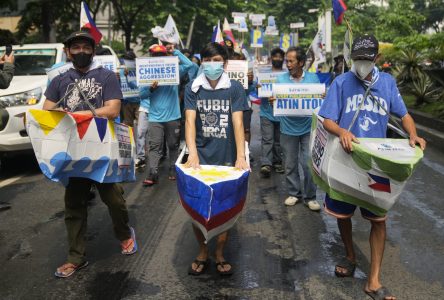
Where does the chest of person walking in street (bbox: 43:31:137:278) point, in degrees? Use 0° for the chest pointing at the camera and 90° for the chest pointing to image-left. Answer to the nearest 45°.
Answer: approximately 0°

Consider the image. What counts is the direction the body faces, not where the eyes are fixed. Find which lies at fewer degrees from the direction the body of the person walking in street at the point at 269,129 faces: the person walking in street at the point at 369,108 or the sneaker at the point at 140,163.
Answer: the person walking in street

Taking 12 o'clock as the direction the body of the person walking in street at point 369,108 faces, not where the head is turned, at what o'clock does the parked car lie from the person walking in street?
The parked car is roughly at 4 o'clock from the person walking in street.

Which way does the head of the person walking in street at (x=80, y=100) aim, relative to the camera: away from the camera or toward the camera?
toward the camera

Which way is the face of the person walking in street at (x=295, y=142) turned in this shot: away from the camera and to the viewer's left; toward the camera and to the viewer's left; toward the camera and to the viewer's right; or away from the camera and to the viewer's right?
toward the camera and to the viewer's left

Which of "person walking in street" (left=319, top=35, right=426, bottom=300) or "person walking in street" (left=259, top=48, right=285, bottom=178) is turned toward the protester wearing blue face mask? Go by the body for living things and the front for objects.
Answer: "person walking in street" (left=259, top=48, right=285, bottom=178)

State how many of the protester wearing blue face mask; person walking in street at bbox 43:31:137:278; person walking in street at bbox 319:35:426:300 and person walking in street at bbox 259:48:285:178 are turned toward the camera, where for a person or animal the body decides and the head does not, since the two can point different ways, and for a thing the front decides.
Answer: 4

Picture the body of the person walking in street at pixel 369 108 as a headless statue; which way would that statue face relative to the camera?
toward the camera

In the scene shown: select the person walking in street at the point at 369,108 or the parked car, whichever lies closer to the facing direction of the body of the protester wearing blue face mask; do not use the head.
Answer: the person walking in street

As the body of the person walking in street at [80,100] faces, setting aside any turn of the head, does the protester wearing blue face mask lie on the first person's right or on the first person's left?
on the first person's left

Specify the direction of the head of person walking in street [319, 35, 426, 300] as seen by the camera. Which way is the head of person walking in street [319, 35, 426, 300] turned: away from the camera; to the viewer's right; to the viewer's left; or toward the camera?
toward the camera
